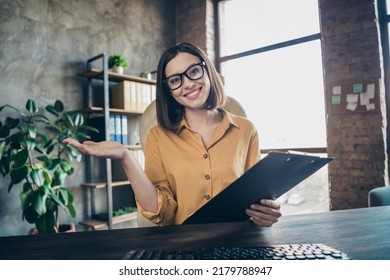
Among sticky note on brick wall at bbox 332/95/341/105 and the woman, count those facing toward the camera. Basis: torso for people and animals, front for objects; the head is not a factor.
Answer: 2

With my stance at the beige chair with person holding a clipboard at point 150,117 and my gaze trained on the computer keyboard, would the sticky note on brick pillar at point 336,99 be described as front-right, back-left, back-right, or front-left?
back-left

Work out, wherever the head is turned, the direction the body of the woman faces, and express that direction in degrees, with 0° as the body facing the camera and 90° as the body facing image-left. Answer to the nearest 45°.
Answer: approximately 0°

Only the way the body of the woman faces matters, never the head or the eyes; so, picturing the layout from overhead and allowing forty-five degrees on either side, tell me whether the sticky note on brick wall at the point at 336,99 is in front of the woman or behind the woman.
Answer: behind

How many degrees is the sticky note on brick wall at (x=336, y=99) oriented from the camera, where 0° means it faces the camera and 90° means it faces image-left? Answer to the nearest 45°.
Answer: approximately 0°

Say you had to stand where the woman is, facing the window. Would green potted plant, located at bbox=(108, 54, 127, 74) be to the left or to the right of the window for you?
left

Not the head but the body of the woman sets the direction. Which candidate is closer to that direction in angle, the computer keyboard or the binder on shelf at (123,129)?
the computer keyboard

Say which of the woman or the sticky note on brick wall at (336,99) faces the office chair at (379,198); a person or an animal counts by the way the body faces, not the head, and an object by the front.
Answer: the sticky note on brick wall
